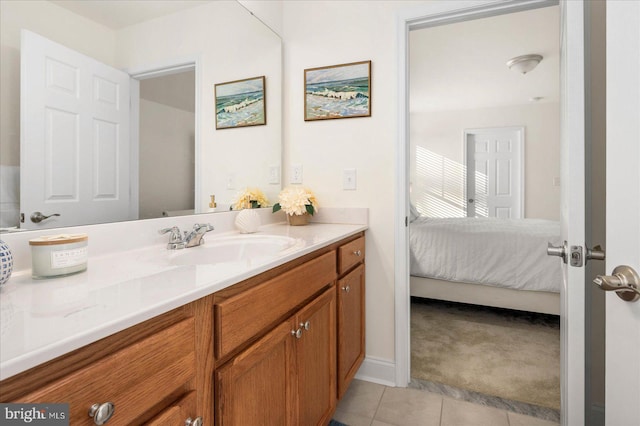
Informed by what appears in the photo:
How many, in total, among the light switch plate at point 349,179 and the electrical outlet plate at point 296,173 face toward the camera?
2

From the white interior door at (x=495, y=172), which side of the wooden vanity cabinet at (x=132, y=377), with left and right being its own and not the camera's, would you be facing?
left

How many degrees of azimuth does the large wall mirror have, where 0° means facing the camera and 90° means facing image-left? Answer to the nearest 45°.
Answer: approximately 315°

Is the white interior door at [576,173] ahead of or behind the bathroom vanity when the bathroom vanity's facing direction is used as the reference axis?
ahead

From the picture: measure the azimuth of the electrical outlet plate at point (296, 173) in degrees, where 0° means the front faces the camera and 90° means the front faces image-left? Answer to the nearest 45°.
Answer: approximately 0°

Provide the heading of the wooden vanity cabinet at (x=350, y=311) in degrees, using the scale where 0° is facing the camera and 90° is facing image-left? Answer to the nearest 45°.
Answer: approximately 315°

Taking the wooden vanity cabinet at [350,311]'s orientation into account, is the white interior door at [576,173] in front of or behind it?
in front
